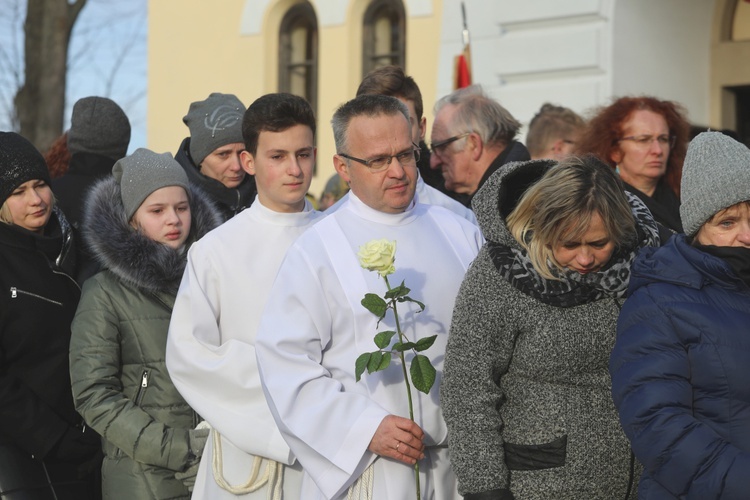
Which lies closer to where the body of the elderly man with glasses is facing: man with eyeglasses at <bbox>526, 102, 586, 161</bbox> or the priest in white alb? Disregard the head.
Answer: the priest in white alb

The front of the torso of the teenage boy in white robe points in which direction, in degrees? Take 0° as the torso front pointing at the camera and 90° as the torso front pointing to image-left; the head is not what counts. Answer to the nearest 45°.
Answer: approximately 315°

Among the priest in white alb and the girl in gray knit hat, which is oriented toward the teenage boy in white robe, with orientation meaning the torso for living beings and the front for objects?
the girl in gray knit hat

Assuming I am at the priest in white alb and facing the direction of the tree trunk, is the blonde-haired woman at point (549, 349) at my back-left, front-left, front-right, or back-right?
back-right

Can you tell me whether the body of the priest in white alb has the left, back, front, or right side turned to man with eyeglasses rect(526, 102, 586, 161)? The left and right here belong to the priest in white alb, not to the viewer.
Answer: left

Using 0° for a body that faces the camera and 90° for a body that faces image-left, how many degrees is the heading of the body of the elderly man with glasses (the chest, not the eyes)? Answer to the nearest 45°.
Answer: approximately 90°

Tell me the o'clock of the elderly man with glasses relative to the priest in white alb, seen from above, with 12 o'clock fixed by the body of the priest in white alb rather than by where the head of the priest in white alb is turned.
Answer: The elderly man with glasses is roughly at 8 o'clock from the priest in white alb.

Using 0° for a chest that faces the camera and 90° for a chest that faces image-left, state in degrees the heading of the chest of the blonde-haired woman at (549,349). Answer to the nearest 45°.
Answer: approximately 315°
